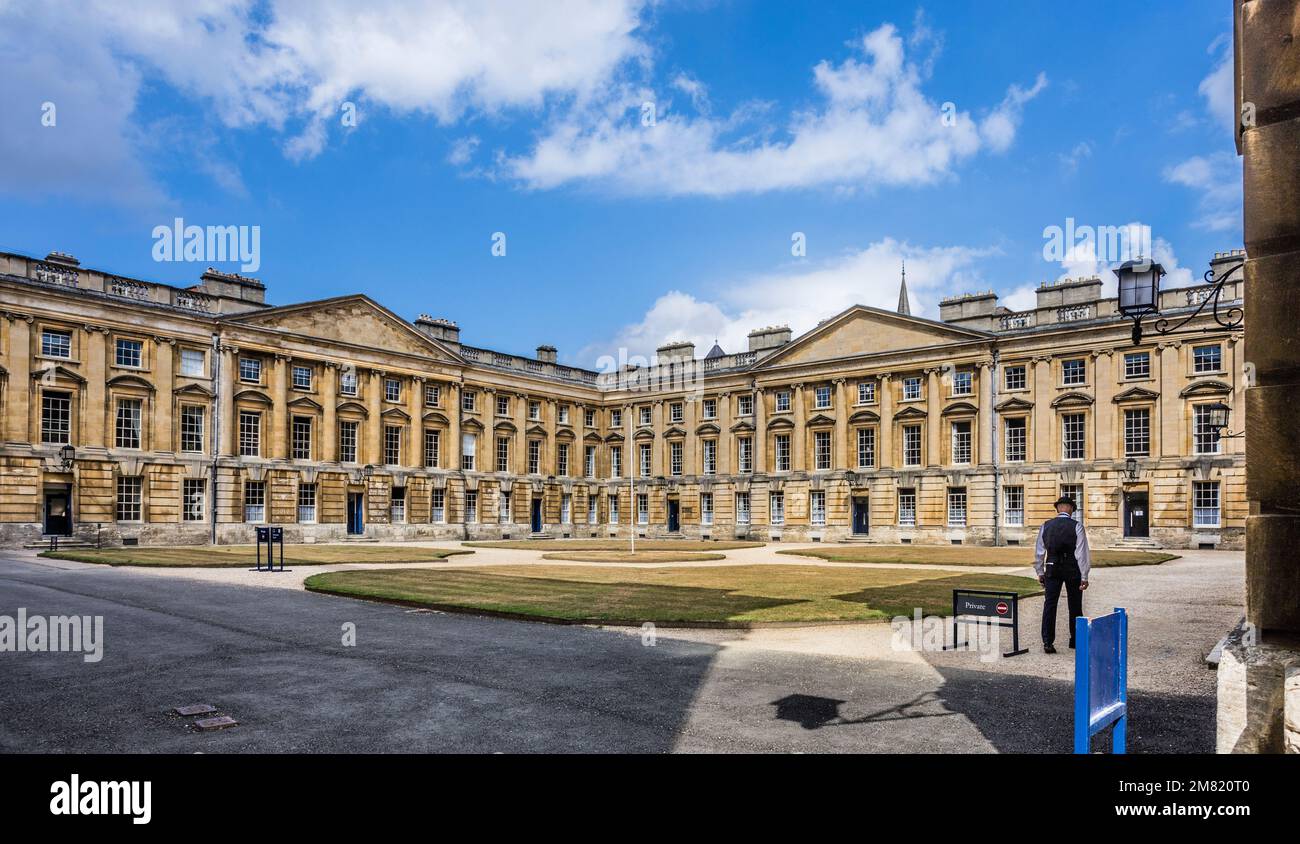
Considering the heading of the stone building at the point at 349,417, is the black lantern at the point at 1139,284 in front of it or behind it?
in front

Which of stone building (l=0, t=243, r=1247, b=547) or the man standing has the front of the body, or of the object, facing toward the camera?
the stone building

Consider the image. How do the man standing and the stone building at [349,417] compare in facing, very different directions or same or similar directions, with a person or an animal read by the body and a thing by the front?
very different directions

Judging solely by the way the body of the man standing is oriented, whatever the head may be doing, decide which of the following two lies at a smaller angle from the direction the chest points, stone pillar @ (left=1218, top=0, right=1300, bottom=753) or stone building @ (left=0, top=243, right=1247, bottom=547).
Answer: the stone building

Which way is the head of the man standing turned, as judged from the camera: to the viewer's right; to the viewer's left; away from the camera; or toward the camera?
away from the camera

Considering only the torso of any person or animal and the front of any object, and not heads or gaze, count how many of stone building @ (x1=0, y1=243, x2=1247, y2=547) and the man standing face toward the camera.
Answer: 1

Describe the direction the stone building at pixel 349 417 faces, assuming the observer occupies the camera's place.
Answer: facing the viewer

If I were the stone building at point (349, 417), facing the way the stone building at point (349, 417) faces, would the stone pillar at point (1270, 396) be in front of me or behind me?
in front

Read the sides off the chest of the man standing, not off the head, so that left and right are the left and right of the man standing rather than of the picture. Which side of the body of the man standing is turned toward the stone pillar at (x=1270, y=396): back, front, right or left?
back

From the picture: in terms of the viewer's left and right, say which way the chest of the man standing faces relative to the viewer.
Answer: facing away from the viewer
